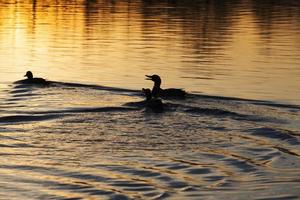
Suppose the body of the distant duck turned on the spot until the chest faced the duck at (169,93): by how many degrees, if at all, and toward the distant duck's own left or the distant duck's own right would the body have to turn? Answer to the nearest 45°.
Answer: approximately 135° to the distant duck's own left

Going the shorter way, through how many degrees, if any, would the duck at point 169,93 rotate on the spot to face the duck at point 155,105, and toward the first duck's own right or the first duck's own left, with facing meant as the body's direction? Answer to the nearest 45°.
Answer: approximately 90° to the first duck's own left

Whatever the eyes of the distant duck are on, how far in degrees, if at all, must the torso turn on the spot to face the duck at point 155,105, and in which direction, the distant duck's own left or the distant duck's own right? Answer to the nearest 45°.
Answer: approximately 135° to the distant duck's own left

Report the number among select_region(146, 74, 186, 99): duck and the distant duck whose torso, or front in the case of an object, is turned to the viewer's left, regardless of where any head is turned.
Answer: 2

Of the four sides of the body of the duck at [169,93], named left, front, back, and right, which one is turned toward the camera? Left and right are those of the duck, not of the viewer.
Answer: left

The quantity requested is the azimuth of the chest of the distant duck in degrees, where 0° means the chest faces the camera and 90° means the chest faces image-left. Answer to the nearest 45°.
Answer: approximately 90°

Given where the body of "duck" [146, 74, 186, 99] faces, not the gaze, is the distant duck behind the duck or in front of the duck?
in front
